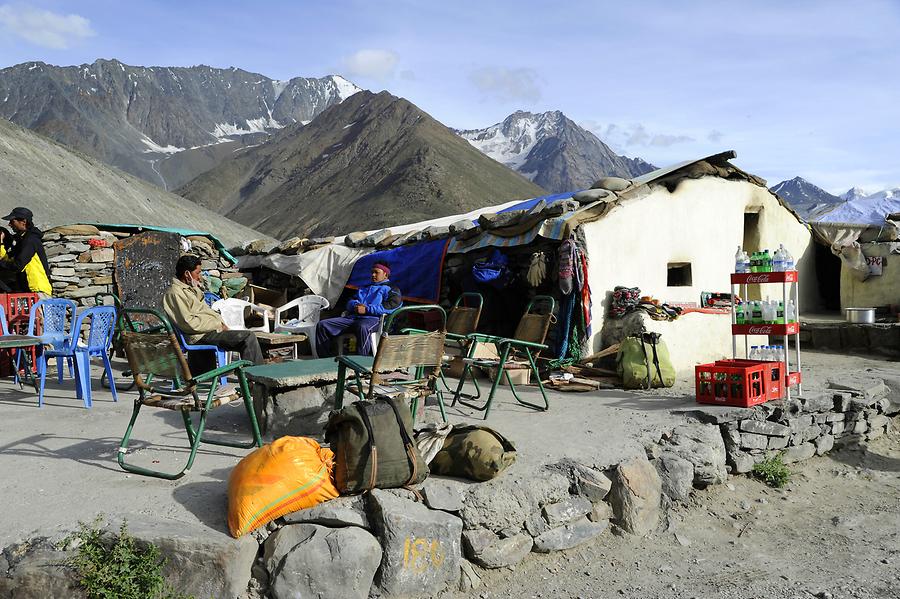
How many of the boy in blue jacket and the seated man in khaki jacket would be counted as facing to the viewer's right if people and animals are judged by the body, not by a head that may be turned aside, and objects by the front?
1

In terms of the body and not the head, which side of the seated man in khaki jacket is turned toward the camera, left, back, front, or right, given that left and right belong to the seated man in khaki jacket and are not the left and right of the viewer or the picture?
right

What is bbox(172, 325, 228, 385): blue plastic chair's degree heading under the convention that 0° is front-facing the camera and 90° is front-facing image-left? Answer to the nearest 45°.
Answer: approximately 270°

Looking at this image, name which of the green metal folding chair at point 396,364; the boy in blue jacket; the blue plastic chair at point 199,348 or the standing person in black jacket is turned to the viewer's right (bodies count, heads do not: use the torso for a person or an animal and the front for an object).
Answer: the blue plastic chair

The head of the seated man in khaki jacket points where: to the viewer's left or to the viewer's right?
to the viewer's right

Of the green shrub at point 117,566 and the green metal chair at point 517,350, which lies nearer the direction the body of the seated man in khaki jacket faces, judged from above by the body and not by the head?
the green metal chair

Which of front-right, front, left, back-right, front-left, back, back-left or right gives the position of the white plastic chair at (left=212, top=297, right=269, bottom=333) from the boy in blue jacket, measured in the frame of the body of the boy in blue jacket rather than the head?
right

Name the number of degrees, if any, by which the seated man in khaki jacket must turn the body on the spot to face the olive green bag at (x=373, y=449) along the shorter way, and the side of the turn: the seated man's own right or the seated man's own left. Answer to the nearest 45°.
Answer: approximately 90° to the seated man's own right

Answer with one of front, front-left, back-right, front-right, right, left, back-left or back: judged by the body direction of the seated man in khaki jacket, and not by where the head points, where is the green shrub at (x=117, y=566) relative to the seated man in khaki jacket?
right

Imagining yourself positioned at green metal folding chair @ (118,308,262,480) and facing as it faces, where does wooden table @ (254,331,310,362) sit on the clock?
The wooden table is roughly at 11 o'clock from the green metal folding chair.

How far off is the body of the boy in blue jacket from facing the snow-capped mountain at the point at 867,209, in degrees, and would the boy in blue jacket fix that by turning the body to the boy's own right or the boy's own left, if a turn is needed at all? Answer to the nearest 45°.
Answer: approximately 180°

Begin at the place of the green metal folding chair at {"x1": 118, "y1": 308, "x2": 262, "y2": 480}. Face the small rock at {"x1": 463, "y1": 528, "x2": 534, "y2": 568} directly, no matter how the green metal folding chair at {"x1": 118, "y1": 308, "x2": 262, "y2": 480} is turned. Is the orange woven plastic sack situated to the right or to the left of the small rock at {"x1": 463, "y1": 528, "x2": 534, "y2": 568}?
right

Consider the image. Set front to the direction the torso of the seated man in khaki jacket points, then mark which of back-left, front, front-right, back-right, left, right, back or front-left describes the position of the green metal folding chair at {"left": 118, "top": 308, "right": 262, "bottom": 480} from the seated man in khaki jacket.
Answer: right

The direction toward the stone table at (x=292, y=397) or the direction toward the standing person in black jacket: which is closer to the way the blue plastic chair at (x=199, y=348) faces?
the stone table
